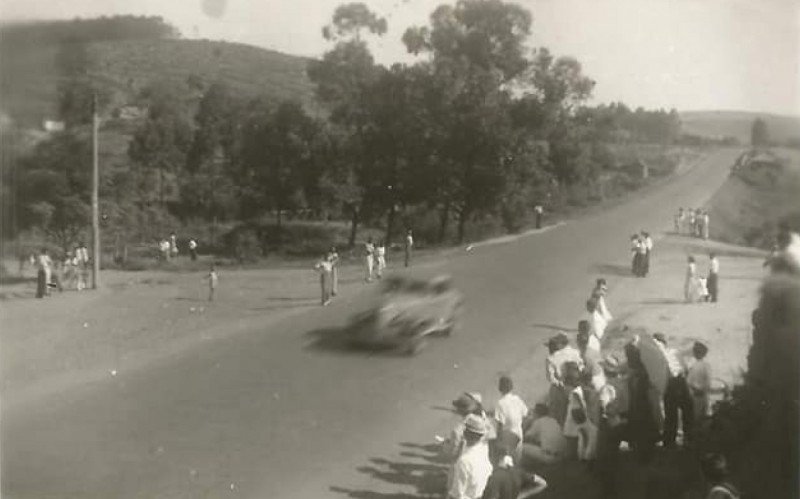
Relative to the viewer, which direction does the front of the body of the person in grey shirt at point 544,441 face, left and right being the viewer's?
facing away from the viewer and to the left of the viewer

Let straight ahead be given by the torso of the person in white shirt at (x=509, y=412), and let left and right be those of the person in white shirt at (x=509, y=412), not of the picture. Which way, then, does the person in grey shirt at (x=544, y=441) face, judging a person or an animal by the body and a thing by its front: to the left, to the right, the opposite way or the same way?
the same way

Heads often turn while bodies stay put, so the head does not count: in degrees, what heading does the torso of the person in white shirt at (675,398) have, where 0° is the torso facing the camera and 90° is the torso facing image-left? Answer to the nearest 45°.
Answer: approximately 135°

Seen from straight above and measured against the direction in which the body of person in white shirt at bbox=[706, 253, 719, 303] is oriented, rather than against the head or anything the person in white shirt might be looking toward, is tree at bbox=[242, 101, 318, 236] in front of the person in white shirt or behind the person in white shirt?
in front

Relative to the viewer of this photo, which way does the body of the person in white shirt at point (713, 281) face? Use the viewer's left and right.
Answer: facing to the left of the viewer

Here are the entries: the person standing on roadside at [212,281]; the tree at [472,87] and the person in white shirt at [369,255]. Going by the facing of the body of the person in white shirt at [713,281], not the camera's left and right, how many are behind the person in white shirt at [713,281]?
0

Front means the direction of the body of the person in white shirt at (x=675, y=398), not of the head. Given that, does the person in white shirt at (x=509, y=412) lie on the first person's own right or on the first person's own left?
on the first person's own left

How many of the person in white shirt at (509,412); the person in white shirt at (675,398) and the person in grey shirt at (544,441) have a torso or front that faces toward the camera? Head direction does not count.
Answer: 0

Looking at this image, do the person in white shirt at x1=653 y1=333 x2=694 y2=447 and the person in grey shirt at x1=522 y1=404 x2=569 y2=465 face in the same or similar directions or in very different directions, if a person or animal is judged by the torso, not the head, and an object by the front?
same or similar directions

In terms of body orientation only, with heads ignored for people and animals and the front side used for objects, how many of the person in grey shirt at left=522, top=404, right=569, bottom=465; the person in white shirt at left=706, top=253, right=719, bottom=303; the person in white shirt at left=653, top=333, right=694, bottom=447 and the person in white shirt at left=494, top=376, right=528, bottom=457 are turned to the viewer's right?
0

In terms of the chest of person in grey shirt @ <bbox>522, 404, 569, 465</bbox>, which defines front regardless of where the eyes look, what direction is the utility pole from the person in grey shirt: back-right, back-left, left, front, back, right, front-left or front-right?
front-left

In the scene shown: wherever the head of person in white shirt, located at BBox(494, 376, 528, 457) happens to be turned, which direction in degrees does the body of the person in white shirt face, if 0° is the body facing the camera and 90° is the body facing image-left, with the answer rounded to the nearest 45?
approximately 135°
